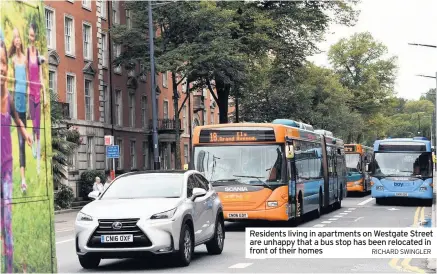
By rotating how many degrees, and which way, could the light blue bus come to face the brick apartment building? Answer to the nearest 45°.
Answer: approximately 90° to its right

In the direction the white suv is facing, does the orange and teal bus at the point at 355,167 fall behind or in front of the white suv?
behind

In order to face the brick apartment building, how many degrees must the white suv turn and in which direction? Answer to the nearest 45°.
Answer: approximately 135° to its right

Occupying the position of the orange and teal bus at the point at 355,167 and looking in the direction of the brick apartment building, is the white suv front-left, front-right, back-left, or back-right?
front-left

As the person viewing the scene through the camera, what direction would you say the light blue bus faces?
facing the viewer

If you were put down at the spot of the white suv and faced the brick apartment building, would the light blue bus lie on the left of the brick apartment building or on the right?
right

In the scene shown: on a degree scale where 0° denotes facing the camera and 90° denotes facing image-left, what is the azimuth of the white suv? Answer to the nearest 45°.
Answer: approximately 45°

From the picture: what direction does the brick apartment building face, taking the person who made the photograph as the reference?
facing the viewer and to the right of the viewer

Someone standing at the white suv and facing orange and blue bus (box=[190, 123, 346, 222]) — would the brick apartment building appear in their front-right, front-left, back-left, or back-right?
front-left

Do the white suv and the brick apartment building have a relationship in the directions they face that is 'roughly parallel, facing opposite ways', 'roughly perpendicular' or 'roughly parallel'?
roughly perpendicular

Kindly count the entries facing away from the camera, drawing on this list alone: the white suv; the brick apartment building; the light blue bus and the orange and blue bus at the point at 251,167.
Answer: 0

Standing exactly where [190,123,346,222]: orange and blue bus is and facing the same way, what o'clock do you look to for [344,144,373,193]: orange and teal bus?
[344,144,373,193]: orange and teal bus is roughly at 5 o'clock from [190,123,346,222]: orange and blue bus.

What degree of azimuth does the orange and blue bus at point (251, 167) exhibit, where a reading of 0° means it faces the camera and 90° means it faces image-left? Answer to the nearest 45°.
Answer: approximately 45°

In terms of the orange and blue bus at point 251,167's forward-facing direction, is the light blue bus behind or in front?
behind

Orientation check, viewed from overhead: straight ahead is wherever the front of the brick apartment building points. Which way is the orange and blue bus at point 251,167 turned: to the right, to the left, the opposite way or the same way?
to the right

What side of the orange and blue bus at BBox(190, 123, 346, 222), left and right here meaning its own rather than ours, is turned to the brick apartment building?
right

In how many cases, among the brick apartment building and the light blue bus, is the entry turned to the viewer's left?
0

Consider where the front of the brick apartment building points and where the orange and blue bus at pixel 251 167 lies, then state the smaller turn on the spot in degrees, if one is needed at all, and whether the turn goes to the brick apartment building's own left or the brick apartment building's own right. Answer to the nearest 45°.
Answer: approximately 45° to the brick apartment building's own right

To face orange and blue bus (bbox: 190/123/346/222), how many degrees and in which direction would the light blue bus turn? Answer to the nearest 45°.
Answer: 0° — it already faces it

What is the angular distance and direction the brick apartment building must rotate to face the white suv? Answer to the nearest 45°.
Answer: approximately 45° to its right
